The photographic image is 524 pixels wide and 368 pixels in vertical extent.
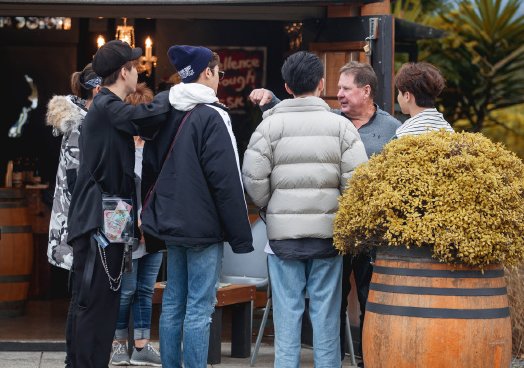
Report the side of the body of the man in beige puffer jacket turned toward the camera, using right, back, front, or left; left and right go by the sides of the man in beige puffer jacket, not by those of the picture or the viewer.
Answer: back

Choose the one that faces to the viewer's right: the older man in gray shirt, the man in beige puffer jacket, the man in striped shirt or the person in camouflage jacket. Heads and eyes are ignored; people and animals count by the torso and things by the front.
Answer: the person in camouflage jacket

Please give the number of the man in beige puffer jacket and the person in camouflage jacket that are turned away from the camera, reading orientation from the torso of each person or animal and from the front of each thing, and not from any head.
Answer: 1

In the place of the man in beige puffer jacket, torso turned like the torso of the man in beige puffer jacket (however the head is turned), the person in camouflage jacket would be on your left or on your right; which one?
on your left

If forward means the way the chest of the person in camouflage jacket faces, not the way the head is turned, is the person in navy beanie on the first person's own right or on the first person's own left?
on the first person's own right

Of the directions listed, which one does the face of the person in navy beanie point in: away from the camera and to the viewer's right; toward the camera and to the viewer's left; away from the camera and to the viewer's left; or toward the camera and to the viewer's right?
away from the camera and to the viewer's right

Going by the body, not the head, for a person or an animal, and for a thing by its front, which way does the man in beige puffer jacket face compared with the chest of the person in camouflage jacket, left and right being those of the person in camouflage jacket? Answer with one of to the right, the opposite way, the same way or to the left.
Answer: to the left

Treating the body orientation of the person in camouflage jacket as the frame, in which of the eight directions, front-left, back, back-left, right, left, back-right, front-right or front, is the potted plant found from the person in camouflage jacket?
front-right

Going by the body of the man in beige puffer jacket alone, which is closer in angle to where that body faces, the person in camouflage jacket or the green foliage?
the green foliage

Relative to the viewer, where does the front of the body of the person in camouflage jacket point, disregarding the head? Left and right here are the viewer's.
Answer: facing to the right of the viewer

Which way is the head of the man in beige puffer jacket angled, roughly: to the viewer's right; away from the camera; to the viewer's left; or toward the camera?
away from the camera

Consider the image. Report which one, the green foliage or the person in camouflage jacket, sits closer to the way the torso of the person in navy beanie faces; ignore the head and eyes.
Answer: the green foliage

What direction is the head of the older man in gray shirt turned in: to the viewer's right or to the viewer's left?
to the viewer's left
